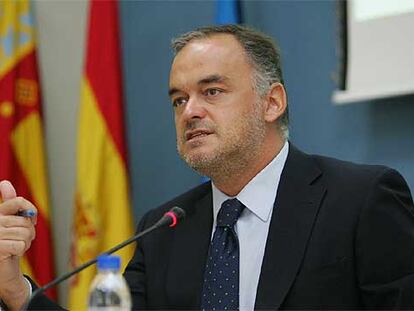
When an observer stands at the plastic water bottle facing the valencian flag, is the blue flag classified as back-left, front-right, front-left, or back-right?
front-right

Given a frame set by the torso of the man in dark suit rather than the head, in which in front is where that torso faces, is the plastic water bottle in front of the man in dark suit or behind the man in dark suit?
in front

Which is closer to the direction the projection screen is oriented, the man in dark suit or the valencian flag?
the man in dark suit

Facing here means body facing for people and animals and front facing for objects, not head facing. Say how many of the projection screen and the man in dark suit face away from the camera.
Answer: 0

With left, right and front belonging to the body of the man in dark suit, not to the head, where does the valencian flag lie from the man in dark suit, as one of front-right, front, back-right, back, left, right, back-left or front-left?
right

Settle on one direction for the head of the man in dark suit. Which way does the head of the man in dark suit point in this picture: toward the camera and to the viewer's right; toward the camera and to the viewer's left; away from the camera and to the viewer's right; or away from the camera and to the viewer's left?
toward the camera and to the viewer's left

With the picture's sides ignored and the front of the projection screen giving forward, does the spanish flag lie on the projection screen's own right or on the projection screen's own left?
on the projection screen's own right

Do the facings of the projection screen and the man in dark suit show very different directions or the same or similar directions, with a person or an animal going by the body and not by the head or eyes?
same or similar directions

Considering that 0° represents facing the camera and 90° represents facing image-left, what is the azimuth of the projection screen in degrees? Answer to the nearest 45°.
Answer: approximately 45°

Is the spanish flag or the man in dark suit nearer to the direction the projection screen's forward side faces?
the man in dark suit

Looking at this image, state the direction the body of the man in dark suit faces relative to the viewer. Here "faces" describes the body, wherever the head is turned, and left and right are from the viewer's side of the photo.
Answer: facing the viewer and to the left of the viewer

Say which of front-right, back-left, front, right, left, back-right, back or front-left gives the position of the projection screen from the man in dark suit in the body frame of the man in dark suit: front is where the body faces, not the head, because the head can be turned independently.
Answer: back

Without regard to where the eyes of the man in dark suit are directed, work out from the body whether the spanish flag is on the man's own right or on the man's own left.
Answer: on the man's own right

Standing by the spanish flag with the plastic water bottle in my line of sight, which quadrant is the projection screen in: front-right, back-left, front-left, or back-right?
front-left

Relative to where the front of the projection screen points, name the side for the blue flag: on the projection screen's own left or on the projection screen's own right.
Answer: on the projection screen's own right

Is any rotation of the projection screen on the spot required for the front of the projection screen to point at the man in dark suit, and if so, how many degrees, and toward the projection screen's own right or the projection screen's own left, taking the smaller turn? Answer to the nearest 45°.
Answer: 0° — it already faces them

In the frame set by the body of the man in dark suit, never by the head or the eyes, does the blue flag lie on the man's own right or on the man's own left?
on the man's own right

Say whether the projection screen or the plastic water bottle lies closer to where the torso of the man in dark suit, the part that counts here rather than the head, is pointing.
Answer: the plastic water bottle
